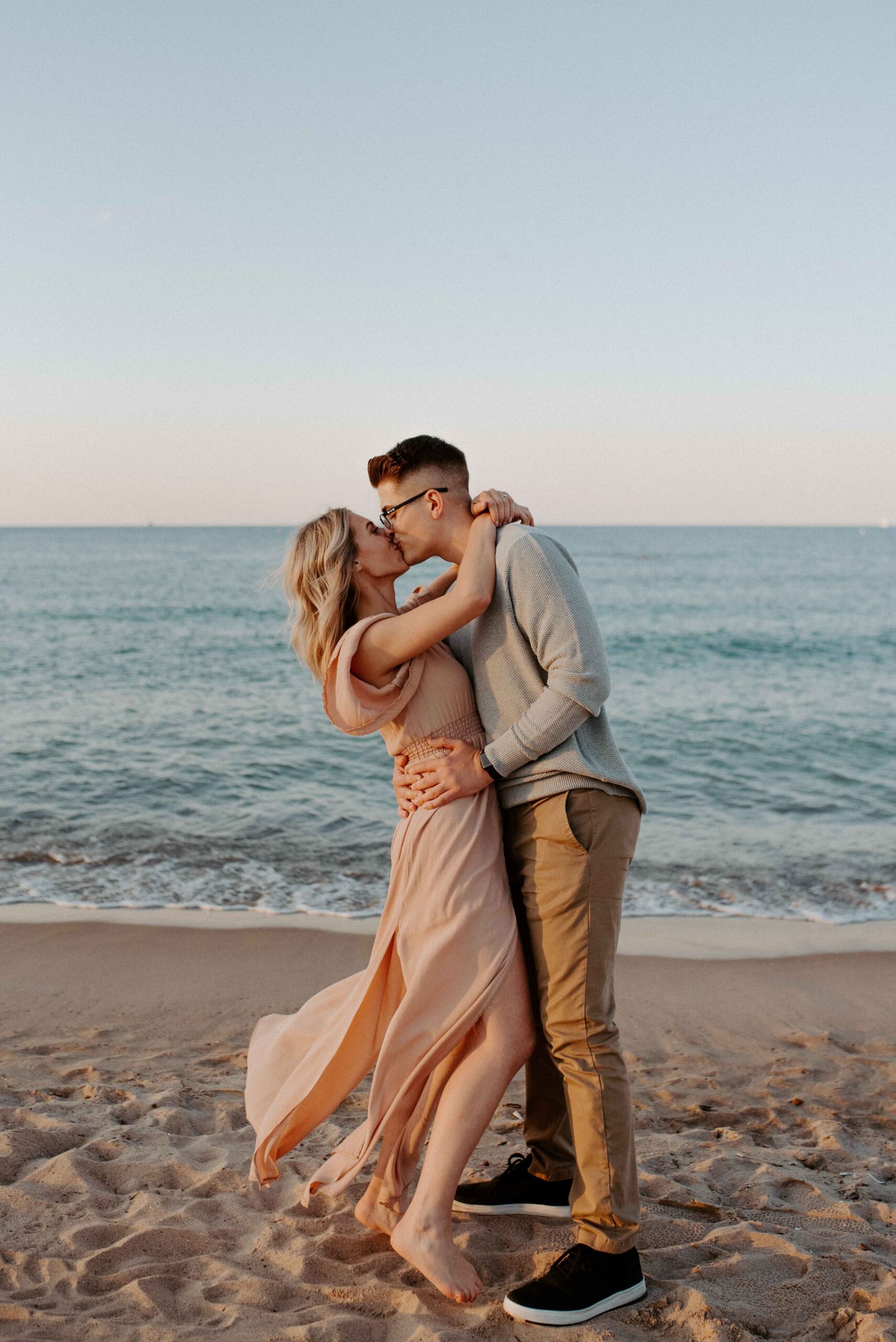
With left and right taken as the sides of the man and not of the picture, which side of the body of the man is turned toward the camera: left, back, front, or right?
left

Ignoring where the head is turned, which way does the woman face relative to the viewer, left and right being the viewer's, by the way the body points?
facing to the right of the viewer

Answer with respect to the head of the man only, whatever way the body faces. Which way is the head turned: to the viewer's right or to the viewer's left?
to the viewer's left

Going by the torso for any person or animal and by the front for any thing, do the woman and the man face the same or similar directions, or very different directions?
very different directions
